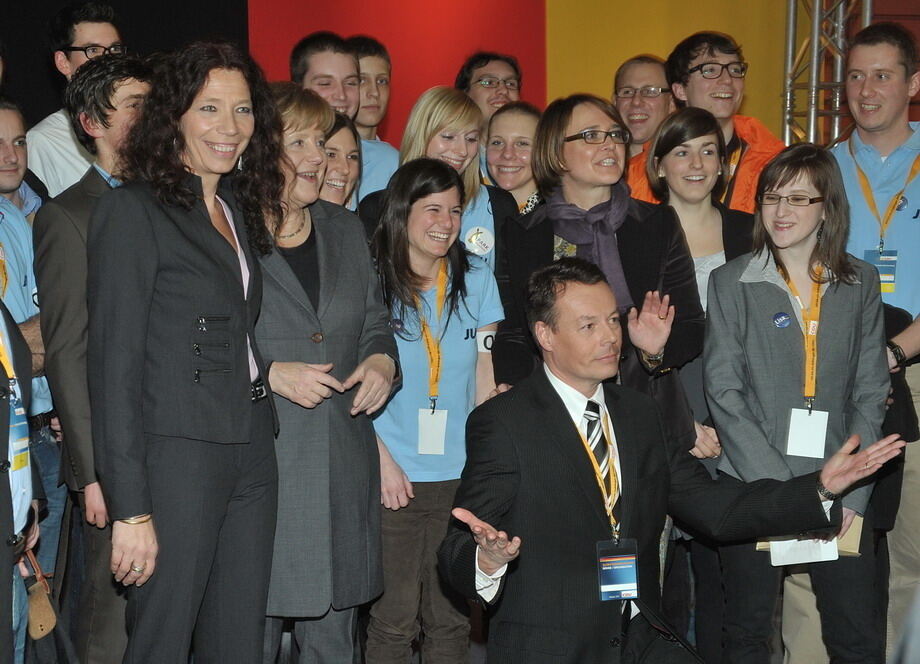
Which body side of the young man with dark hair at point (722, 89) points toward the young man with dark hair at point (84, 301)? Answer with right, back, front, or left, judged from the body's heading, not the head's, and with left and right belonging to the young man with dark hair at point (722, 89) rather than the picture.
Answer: right

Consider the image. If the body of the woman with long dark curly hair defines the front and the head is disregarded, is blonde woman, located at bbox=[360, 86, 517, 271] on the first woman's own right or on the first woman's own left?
on the first woman's own left

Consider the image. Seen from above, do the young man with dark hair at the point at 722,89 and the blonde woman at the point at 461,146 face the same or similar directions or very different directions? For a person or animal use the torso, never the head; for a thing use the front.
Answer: same or similar directions

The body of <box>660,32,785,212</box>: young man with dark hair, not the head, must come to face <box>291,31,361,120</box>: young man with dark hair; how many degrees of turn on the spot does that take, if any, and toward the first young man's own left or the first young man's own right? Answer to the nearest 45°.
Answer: approximately 135° to the first young man's own right

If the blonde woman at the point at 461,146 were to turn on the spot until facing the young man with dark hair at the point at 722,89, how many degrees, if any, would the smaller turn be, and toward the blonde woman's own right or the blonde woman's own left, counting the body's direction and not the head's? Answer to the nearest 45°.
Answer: approximately 90° to the blonde woman's own left

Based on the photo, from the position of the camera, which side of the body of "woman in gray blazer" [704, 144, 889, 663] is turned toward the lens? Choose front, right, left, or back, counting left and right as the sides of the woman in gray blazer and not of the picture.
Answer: front

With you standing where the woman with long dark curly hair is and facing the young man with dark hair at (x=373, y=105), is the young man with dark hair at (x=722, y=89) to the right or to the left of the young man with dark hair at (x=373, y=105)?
right

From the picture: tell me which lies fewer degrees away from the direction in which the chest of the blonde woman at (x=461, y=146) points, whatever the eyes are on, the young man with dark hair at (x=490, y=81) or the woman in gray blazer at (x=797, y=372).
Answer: the woman in gray blazer

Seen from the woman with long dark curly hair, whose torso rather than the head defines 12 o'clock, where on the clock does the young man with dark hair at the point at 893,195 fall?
The young man with dark hair is roughly at 10 o'clock from the woman with long dark curly hair.

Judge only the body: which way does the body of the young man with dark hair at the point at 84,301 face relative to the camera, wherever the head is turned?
to the viewer's right

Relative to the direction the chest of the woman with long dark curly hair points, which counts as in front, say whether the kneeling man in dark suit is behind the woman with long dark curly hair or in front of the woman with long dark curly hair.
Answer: in front

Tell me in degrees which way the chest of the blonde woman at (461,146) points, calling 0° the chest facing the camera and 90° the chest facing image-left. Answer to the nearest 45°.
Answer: approximately 315°

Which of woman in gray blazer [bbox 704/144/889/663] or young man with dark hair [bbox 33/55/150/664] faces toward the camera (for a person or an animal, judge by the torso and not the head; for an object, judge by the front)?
the woman in gray blazer

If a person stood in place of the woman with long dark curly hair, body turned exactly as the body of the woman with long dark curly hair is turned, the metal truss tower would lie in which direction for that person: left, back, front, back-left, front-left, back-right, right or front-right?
left

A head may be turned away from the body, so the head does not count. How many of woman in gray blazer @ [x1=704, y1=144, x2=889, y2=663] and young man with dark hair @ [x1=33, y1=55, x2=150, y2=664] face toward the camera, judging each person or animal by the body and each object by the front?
1

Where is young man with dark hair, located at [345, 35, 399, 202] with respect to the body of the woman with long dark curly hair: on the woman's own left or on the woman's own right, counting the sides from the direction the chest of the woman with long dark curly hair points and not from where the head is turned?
on the woman's own left
